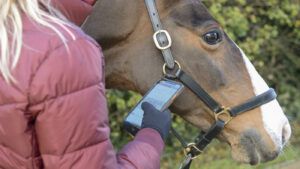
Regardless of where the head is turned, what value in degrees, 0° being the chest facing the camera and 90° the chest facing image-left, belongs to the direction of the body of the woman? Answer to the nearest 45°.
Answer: approximately 225°

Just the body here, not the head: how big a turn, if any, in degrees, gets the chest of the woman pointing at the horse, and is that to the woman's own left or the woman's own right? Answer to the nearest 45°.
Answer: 0° — they already face it
